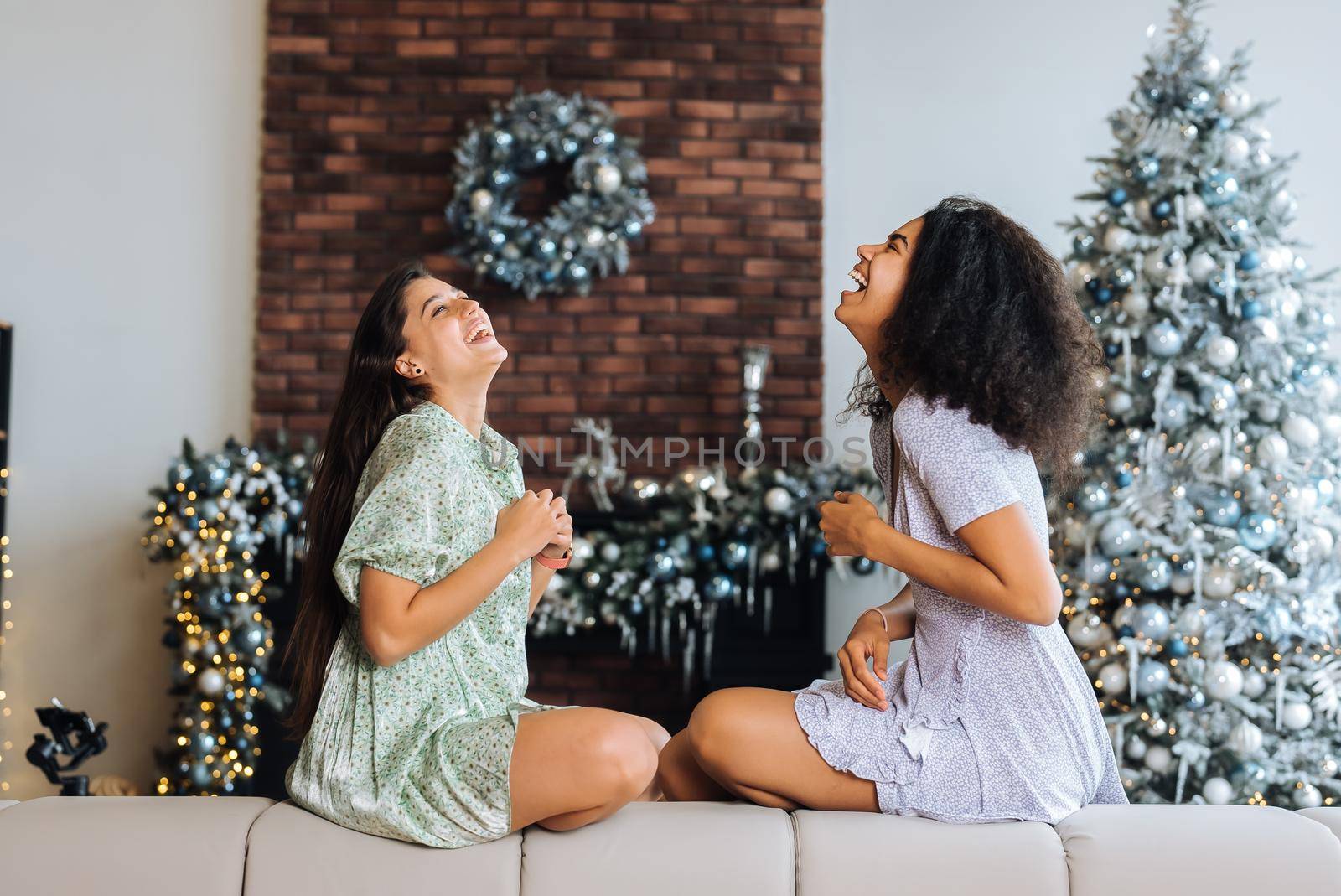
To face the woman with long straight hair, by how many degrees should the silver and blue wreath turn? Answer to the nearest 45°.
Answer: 0° — it already faces them

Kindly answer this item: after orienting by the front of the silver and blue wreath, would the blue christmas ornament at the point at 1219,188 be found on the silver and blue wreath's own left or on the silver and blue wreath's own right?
on the silver and blue wreath's own left

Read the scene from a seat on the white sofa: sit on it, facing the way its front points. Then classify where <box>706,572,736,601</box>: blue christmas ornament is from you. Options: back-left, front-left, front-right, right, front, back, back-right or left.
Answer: back

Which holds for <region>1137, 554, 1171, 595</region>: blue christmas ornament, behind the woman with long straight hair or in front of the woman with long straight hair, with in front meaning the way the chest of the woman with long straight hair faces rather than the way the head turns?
in front

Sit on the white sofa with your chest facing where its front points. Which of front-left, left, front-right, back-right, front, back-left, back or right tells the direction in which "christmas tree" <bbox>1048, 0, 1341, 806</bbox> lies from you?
back-left

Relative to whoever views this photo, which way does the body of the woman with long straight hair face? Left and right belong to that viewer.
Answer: facing to the right of the viewer

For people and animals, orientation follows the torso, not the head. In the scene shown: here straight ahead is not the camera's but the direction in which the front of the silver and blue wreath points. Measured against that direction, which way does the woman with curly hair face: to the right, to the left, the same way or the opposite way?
to the right

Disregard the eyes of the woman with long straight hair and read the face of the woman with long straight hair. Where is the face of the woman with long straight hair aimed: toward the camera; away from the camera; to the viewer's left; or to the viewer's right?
to the viewer's right

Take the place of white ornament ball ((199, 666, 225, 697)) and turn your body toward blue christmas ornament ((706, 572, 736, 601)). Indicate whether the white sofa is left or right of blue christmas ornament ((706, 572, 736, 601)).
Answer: right

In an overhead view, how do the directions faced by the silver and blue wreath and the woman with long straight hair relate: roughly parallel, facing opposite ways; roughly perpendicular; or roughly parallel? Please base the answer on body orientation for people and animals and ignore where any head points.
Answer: roughly perpendicular

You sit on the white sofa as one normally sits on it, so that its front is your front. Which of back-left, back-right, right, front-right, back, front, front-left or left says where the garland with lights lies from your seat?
back

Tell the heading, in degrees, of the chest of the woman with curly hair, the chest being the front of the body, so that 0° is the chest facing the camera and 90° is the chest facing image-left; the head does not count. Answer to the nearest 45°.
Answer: approximately 90°
